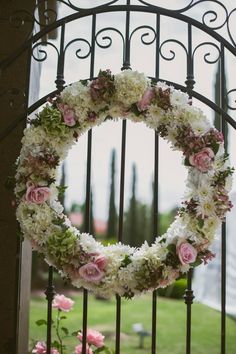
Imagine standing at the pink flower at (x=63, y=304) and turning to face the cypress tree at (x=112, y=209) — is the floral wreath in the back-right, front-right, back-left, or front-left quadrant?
back-right

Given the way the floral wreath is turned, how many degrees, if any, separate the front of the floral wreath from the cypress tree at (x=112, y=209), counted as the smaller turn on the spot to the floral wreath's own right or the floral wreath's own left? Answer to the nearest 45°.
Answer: approximately 180°

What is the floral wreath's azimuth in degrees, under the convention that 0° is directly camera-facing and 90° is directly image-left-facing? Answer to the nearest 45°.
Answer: approximately 0°

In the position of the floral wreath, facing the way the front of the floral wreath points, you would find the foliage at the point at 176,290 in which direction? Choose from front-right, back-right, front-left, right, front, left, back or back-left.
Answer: back
